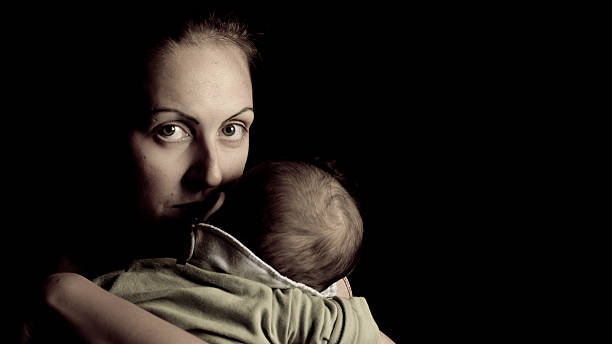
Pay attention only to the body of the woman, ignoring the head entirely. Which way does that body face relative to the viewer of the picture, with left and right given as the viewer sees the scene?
facing the viewer and to the right of the viewer
